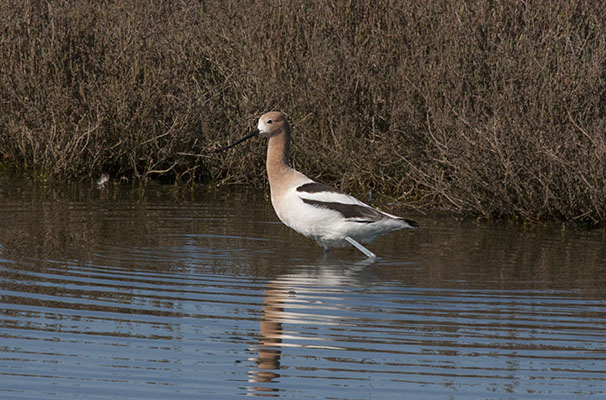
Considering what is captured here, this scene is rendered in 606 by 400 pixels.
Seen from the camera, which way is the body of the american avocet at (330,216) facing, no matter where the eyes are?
to the viewer's left
